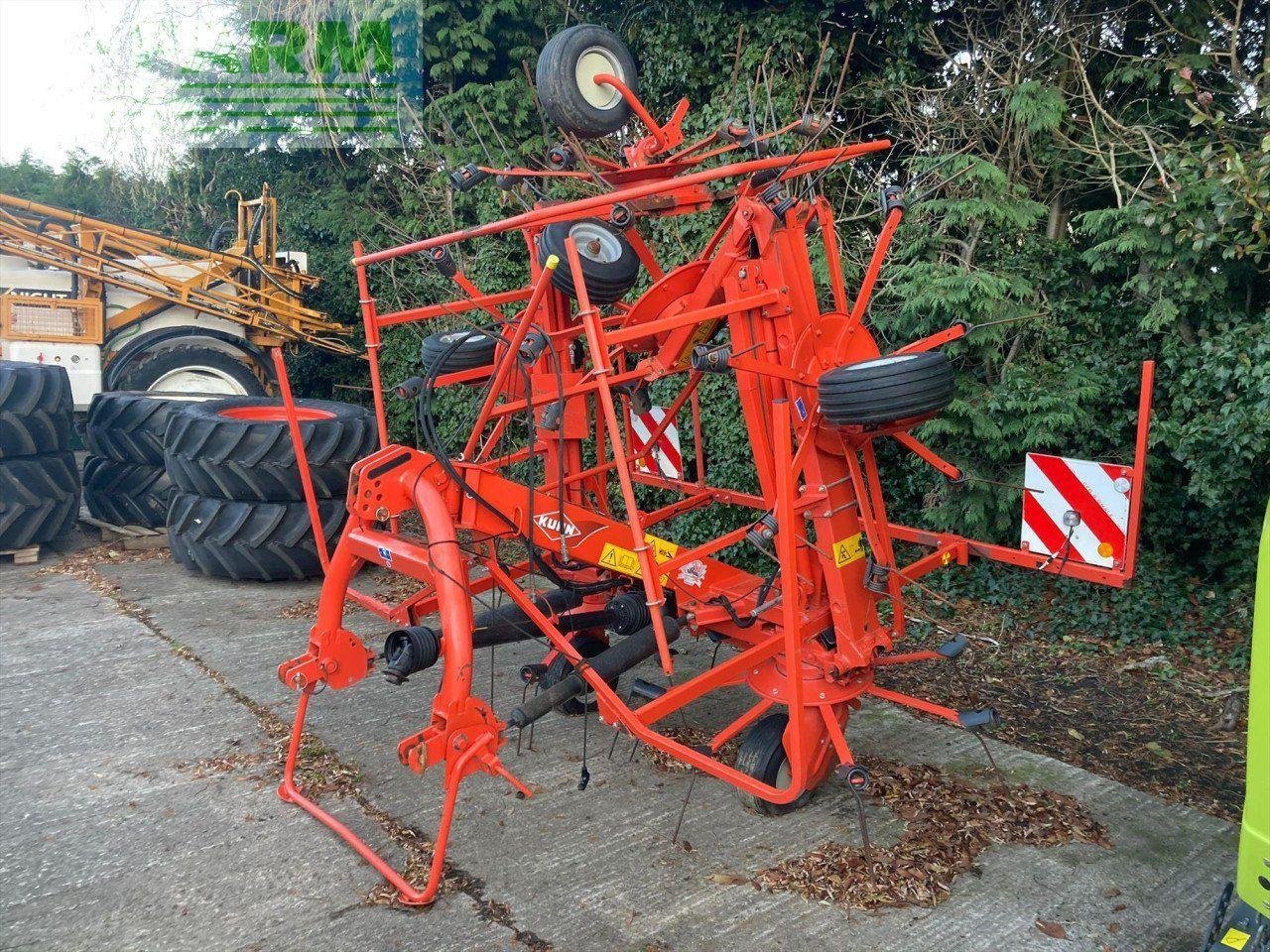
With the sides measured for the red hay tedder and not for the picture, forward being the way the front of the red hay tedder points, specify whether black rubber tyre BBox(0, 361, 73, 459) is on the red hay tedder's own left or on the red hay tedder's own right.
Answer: on the red hay tedder's own right

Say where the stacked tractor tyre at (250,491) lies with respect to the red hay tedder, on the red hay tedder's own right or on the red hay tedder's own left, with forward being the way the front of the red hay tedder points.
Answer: on the red hay tedder's own right

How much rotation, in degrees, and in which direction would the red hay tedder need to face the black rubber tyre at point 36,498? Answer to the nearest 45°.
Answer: approximately 90° to its right

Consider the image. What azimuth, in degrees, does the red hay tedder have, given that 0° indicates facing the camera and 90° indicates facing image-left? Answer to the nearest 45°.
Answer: approximately 45°

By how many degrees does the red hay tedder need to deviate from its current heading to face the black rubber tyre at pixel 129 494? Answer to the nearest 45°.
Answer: approximately 90° to its right

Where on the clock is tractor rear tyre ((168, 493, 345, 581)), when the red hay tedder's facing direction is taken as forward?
The tractor rear tyre is roughly at 3 o'clock from the red hay tedder.

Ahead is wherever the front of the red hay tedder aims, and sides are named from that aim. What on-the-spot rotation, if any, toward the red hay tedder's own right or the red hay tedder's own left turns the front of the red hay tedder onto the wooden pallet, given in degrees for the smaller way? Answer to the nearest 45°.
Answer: approximately 90° to the red hay tedder's own right
